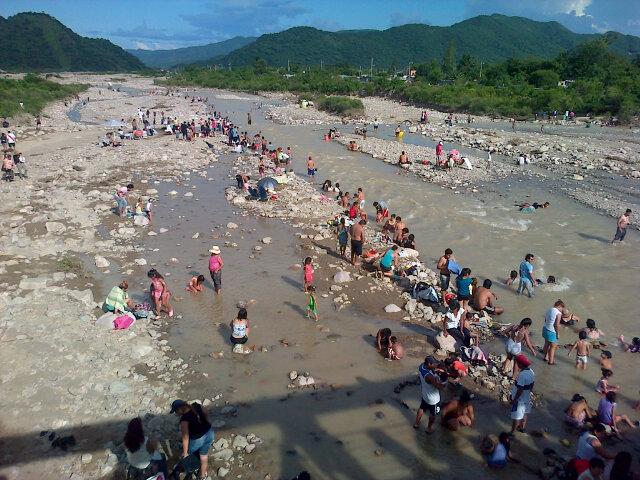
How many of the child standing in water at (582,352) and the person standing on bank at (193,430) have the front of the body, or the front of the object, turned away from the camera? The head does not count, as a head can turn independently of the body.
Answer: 1

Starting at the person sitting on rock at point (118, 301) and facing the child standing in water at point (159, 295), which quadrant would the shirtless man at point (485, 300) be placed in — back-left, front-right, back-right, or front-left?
front-right

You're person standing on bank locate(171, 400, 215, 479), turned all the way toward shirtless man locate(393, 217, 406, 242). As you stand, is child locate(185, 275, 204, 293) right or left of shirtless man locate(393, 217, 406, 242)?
left

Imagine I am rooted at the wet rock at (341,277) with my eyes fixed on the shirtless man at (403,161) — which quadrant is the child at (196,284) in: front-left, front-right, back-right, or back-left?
back-left

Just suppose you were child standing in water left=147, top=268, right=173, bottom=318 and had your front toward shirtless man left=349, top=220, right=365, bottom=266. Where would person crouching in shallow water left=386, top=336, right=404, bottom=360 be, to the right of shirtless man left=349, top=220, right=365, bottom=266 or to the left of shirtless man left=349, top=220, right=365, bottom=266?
right

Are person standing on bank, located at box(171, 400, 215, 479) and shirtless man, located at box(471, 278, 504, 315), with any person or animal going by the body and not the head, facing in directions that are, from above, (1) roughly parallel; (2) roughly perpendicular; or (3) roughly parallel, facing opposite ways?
roughly parallel, facing opposite ways
